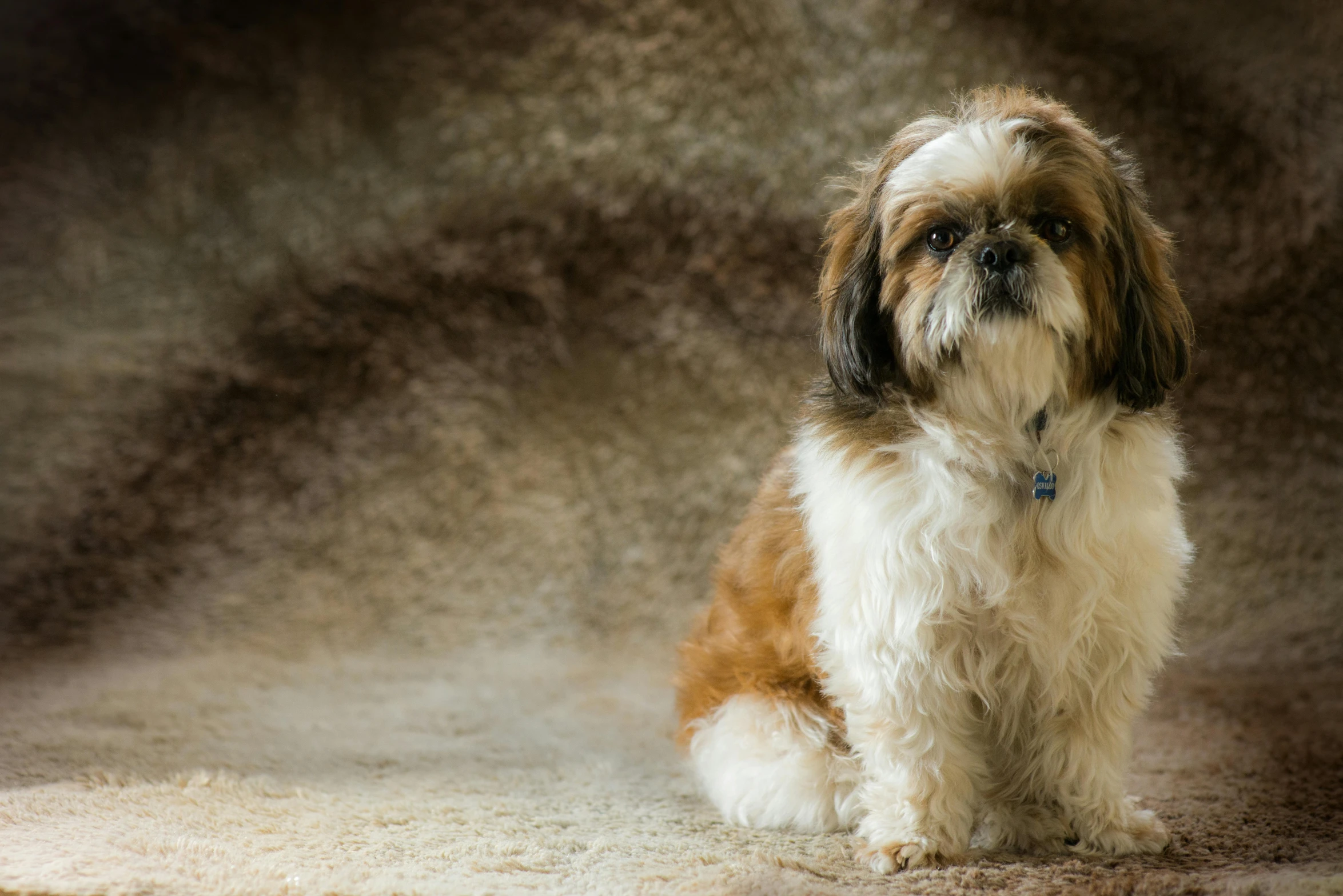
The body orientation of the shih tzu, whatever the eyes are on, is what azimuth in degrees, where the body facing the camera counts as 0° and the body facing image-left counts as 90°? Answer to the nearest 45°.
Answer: approximately 315°
